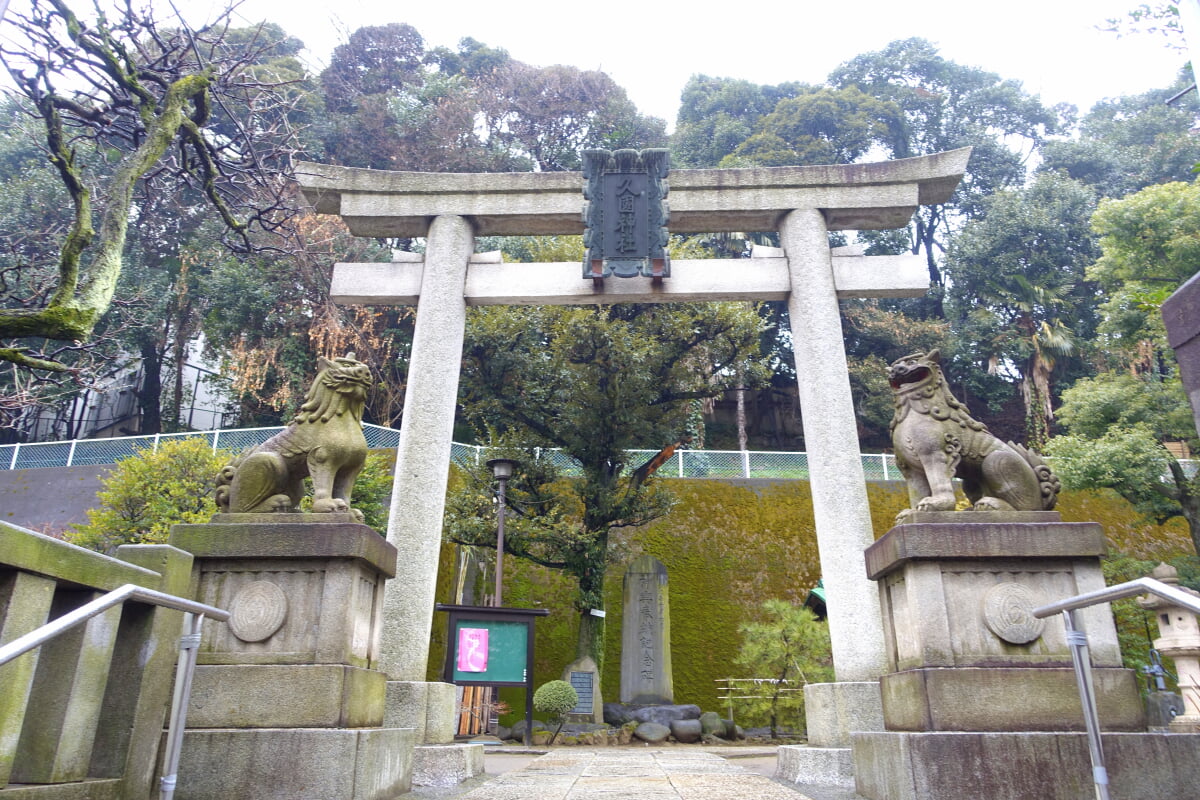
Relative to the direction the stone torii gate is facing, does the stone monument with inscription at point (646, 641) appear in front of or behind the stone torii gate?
behind

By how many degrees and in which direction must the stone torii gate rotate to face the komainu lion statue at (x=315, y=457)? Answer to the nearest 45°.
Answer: approximately 45° to its right

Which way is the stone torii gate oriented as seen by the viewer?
toward the camera

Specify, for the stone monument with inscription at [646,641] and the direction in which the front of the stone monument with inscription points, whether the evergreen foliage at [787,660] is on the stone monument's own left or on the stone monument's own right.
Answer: on the stone monument's own left

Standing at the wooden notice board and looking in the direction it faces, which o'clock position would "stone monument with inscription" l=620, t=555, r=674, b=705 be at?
The stone monument with inscription is roughly at 7 o'clock from the wooden notice board.

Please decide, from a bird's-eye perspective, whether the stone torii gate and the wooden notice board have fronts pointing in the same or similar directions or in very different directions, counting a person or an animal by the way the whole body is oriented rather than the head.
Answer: same or similar directions

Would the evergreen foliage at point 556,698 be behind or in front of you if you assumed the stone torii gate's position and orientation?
behind

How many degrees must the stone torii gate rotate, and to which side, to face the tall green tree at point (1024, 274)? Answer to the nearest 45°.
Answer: approximately 135° to its left

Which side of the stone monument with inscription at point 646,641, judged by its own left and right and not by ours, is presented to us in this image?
front

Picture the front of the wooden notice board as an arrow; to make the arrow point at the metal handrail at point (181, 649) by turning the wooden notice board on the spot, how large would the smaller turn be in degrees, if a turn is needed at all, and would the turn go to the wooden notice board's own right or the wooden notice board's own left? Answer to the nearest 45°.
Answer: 0° — it already faces it

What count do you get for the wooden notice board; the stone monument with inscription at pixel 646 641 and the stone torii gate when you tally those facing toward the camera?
3

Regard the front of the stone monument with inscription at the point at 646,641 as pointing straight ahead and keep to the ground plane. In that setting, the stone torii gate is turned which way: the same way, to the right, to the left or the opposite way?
the same way
